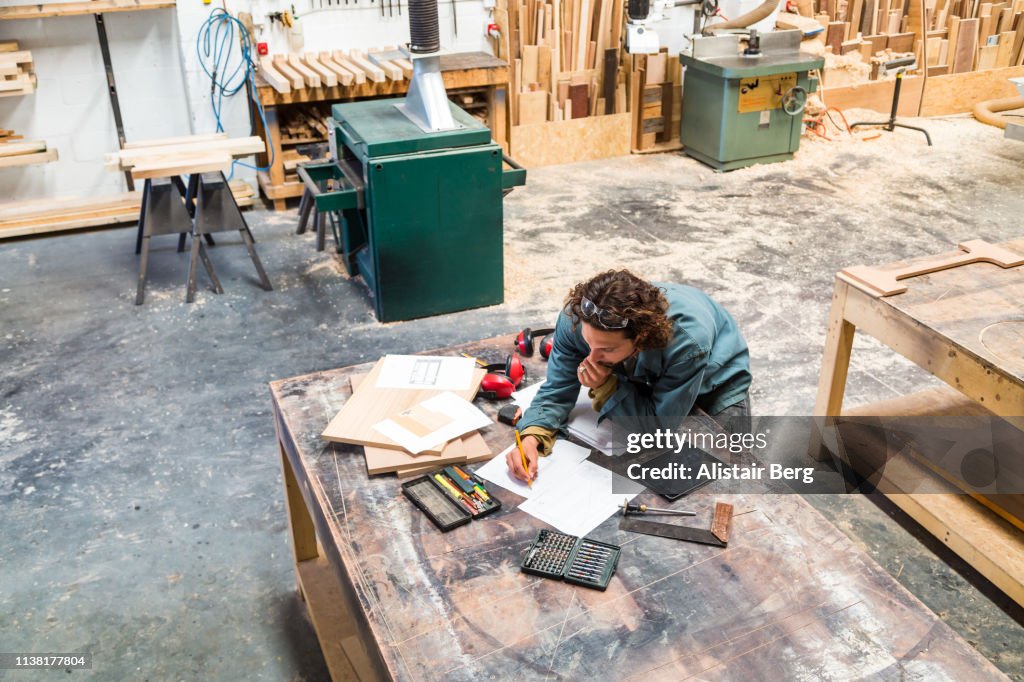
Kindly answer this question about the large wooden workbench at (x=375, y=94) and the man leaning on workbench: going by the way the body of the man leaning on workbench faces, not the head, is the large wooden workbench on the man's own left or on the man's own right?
on the man's own right

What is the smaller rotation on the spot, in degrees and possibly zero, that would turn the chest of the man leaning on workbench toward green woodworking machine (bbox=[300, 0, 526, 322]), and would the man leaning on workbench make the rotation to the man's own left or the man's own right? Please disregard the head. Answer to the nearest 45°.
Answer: approximately 90° to the man's own right

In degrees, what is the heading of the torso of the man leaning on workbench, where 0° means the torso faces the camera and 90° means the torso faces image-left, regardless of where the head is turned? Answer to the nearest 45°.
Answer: approximately 45°

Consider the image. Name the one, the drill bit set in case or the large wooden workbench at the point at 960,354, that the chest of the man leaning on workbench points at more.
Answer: the drill bit set in case

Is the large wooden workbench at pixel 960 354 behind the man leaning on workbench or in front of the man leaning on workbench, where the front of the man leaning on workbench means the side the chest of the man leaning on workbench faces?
behind
